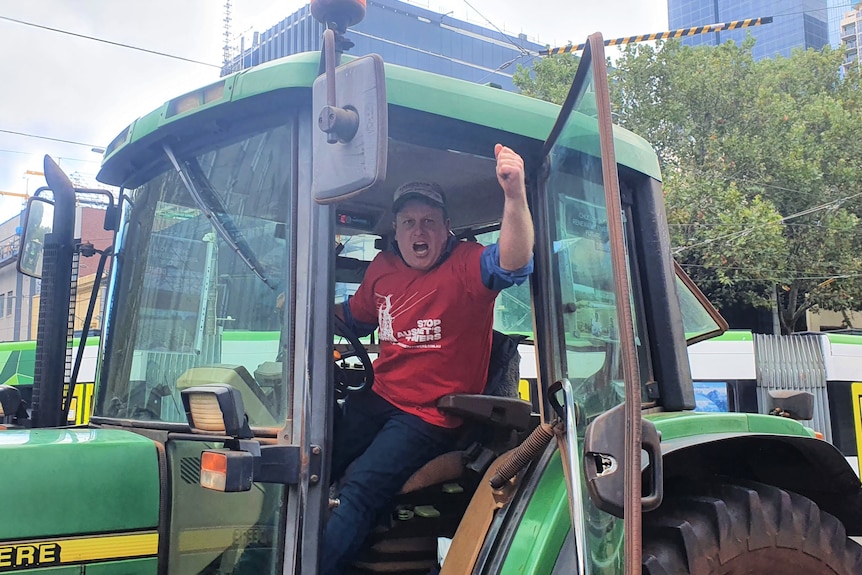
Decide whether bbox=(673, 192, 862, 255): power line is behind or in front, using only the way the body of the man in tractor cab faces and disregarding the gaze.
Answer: behind

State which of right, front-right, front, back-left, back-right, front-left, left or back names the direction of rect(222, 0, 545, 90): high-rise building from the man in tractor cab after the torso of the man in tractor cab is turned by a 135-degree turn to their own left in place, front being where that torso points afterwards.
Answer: front-left

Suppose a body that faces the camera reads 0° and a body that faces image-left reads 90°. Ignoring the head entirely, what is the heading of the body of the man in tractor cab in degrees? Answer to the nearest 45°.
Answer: approximately 0°

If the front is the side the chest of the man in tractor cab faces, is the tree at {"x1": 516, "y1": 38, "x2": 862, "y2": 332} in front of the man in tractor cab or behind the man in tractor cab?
behind
